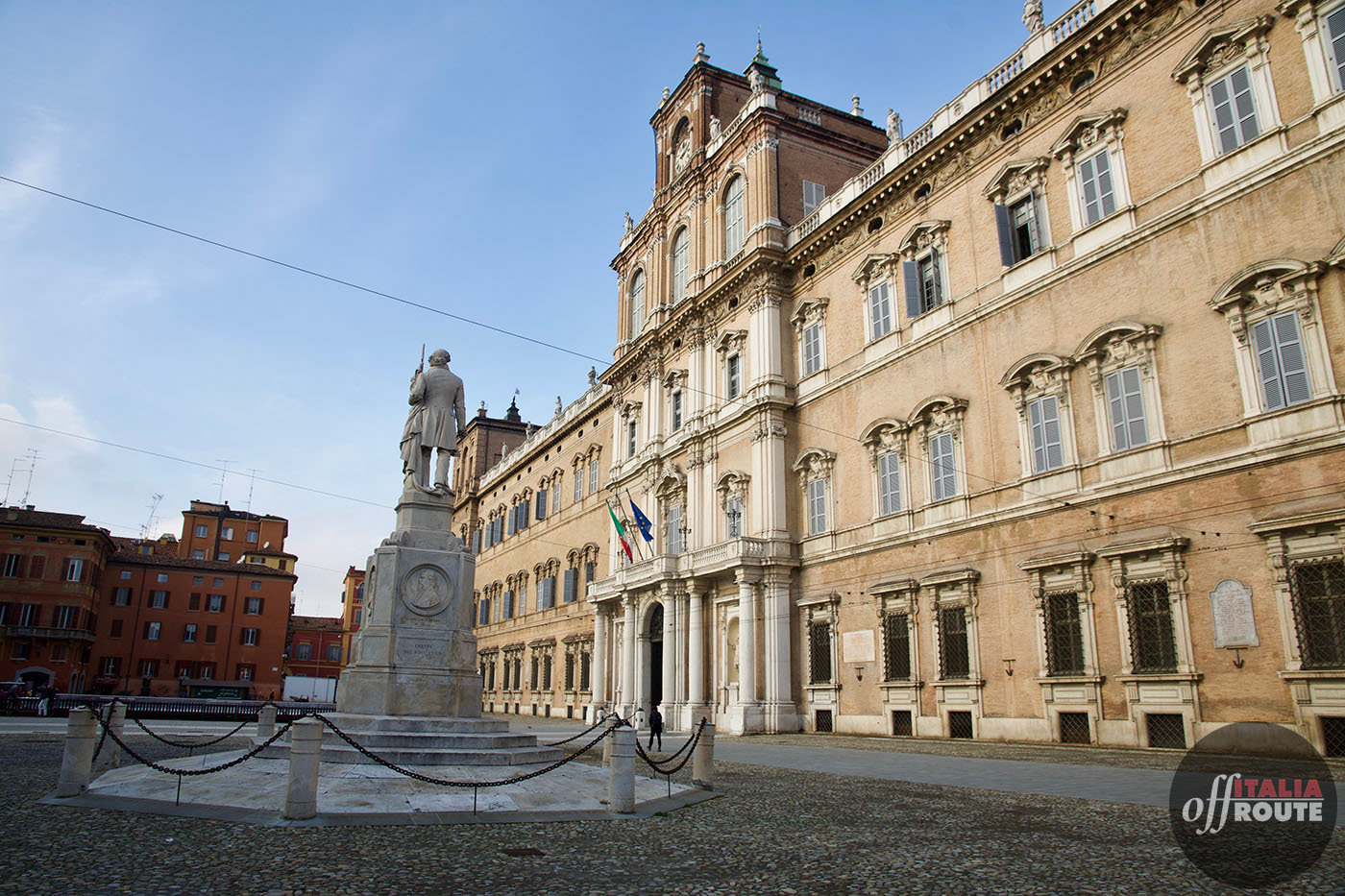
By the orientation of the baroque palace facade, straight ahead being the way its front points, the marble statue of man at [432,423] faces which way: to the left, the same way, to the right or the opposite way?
to the right

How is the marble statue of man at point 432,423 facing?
away from the camera

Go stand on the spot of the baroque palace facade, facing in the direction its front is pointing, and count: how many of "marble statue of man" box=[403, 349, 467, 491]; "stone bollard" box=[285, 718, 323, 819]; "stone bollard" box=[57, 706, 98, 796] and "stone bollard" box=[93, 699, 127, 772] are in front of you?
4

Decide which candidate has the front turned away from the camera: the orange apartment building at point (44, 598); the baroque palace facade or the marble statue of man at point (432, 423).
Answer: the marble statue of man

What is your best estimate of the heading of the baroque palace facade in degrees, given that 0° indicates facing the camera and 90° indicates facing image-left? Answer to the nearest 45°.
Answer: approximately 45°

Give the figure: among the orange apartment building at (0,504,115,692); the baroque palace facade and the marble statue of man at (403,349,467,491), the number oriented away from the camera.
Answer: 1

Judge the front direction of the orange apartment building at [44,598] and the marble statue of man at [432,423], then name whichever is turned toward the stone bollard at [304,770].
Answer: the orange apartment building

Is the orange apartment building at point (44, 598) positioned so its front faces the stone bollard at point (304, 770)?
yes
